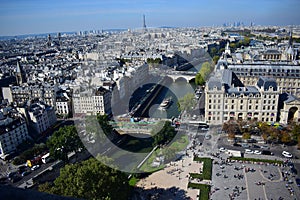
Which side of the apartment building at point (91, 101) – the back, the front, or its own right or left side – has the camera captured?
front

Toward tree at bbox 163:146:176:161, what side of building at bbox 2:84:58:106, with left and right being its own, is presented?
front

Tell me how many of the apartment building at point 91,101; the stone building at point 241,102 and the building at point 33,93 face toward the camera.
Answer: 3

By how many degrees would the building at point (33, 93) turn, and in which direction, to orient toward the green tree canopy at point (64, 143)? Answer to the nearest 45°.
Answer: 0° — it already faces it

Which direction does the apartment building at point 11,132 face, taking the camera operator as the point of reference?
facing the viewer and to the right of the viewer

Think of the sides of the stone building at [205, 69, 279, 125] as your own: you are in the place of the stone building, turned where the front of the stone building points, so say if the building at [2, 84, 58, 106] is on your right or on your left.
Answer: on your right

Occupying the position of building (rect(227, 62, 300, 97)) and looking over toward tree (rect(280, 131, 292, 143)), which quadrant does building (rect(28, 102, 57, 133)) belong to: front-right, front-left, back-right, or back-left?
front-right

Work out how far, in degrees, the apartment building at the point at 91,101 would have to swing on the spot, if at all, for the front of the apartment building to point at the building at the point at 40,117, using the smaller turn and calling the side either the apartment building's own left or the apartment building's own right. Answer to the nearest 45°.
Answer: approximately 45° to the apartment building's own right

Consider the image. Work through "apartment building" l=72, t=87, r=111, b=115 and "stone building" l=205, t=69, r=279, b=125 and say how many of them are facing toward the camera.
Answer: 2

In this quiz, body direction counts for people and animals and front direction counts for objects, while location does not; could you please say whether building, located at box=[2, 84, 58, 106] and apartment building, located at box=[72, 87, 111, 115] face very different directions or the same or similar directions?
same or similar directions

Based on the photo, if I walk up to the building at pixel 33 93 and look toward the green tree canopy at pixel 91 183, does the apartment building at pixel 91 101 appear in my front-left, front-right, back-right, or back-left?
front-left

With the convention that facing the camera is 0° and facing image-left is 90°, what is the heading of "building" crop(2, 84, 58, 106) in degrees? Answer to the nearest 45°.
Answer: approximately 0°
